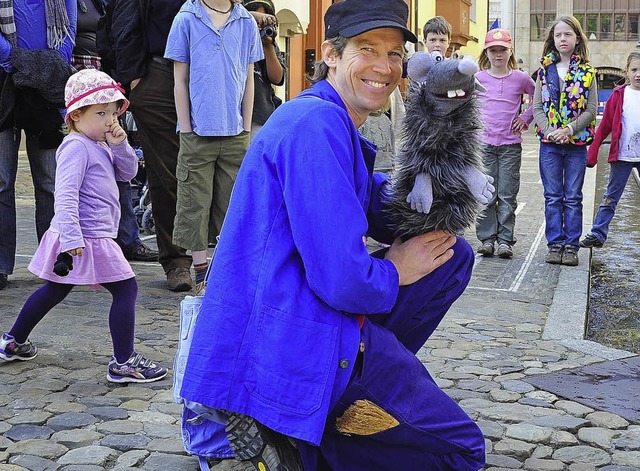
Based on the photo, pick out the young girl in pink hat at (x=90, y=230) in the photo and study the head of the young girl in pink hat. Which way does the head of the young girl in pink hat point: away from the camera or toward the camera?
toward the camera

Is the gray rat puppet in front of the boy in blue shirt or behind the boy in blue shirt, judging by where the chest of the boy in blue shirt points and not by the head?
in front

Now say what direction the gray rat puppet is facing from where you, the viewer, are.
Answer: facing the viewer and to the right of the viewer

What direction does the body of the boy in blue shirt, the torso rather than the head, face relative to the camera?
toward the camera

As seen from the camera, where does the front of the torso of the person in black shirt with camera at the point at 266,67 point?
toward the camera

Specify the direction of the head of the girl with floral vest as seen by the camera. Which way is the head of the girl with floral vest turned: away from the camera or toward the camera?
toward the camera

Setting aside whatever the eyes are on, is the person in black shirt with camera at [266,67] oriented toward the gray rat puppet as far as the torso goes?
yes

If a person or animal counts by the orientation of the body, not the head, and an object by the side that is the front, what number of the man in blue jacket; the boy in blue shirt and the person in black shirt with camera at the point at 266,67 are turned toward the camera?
2

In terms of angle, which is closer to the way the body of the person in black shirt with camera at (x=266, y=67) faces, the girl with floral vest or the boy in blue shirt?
the boy in blue shirt

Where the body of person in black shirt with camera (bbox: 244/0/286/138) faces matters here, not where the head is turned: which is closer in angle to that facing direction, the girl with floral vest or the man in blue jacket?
the man in blue jacket

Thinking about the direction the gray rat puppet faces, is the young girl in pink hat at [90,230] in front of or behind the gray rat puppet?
behind

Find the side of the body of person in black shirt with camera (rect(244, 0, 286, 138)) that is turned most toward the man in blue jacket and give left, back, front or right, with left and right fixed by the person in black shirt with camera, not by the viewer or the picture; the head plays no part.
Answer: front
